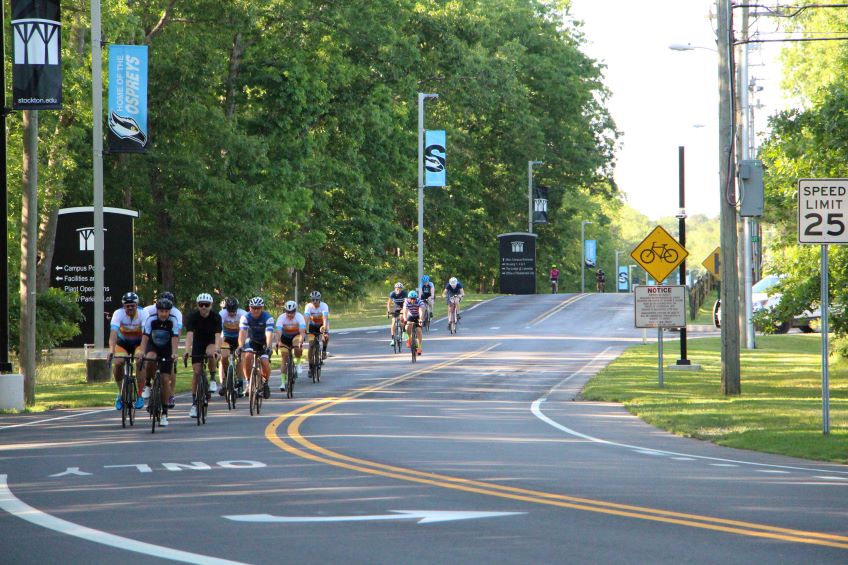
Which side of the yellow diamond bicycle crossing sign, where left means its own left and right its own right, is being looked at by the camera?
front

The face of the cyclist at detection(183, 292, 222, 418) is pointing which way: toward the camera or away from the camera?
toward the camera

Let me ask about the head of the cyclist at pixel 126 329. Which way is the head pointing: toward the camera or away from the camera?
toward the camera

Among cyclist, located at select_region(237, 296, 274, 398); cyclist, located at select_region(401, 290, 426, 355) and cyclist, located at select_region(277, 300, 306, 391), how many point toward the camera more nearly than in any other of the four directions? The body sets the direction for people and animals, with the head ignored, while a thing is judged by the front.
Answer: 3

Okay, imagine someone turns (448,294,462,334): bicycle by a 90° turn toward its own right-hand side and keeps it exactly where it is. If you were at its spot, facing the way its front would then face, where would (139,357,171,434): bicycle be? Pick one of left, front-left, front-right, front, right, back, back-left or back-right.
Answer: left

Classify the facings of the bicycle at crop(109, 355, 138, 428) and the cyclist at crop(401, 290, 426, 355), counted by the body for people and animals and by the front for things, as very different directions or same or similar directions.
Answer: same or similar directions

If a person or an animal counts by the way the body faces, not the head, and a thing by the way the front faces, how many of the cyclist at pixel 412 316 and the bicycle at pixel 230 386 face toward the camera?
2

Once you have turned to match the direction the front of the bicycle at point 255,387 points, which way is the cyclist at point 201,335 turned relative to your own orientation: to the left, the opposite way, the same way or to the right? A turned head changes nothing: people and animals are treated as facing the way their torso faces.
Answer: the same way

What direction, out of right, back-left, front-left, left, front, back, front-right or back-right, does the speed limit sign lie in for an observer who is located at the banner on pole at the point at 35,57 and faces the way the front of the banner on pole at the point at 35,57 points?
front-left

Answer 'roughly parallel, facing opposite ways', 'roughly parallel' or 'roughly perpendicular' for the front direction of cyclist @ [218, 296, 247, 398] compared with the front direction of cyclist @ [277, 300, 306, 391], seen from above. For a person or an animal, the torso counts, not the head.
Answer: roughly parallel

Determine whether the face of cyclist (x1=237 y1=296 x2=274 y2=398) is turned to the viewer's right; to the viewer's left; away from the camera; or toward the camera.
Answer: toward the camera

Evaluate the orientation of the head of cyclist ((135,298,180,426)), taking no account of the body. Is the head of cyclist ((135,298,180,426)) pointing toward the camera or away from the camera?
toward the camera

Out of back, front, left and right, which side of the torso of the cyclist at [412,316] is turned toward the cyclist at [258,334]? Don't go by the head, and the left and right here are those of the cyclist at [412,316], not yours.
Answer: front

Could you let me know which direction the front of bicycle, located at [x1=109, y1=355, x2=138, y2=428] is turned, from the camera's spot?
facing the viewer

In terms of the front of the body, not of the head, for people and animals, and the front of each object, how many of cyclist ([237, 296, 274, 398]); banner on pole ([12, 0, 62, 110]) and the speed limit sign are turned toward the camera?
3

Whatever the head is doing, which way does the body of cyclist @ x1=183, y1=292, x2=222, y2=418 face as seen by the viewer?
toward the camera

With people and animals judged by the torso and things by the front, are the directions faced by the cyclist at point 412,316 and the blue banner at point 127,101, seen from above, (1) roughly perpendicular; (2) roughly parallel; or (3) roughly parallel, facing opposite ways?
roughly parallel
